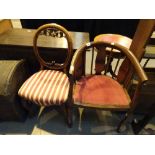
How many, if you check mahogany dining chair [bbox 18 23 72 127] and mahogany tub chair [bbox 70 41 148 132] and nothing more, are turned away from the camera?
0

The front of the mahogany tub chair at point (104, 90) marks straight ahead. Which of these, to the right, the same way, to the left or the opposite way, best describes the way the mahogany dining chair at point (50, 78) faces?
the same way

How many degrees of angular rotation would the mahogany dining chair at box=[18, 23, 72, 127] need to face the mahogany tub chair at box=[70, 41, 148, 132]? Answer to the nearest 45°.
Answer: approximately 90° to its left

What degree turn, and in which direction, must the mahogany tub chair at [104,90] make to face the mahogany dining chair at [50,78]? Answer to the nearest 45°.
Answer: approximately 90° to its right

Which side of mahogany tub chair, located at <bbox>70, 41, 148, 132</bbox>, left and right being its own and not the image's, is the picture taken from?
front

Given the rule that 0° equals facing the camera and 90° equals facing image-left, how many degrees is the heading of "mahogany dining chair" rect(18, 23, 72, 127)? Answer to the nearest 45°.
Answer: approximately 45°
